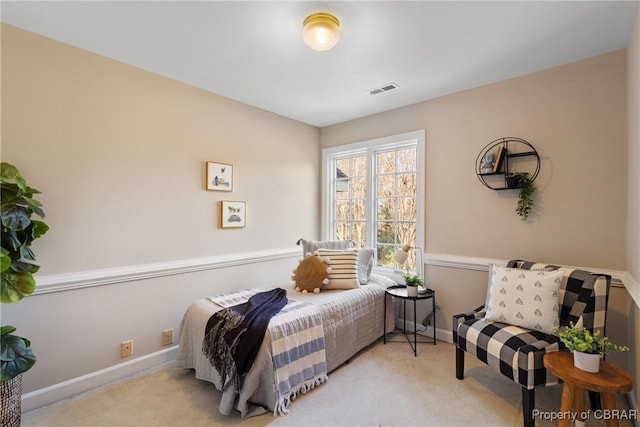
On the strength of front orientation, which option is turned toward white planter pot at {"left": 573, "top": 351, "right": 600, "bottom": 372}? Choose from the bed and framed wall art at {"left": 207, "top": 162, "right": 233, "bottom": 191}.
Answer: the framed wall art

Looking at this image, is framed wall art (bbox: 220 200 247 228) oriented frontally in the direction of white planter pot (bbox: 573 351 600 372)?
yes

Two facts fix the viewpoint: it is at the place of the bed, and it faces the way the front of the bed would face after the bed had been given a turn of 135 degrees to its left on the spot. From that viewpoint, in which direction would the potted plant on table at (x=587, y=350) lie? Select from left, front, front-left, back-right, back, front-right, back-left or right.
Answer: front-right

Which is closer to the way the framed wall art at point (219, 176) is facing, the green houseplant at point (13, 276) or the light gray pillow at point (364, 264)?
the light gray pillow

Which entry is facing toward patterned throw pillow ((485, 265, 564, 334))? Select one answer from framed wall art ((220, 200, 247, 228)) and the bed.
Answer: the framed wall art

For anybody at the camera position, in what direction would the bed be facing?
facing the viewer and to the left of the viewer

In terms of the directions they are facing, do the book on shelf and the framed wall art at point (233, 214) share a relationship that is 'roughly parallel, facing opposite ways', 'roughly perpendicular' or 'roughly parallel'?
roughly perpendicular

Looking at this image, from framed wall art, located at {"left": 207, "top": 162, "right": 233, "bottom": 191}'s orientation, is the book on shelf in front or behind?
in front

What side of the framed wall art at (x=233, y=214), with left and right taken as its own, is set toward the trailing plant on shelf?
front

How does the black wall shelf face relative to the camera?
toward the camera

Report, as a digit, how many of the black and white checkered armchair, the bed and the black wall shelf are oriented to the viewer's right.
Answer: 0

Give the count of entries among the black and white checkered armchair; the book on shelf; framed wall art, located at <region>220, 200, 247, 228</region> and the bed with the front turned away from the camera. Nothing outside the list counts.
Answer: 0

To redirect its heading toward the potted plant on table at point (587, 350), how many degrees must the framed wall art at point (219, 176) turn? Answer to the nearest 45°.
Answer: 0° — it already faces it

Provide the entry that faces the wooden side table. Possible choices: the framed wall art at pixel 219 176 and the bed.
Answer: the framed wall art
